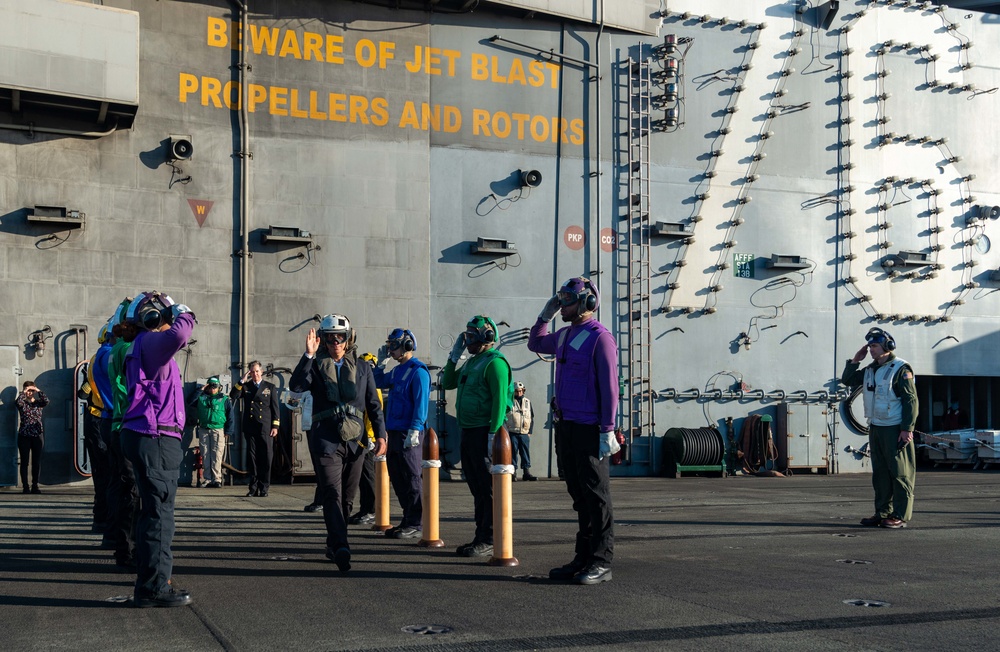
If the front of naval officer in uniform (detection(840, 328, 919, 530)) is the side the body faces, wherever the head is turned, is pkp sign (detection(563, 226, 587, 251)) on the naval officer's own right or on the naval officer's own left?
on the naval officer's own right

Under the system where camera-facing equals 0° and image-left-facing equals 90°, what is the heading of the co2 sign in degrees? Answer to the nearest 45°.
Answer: approximately 0°

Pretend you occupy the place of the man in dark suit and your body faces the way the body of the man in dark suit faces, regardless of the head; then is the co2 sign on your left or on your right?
on your left

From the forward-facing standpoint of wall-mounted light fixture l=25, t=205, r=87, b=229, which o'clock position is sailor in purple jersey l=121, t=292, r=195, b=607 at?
The sailor in purple jersey is roughly at 12 o'clock from the wall-mounted light fixture.

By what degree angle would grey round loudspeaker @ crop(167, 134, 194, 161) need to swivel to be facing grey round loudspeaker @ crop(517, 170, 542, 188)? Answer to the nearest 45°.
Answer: approximately 45° to its left

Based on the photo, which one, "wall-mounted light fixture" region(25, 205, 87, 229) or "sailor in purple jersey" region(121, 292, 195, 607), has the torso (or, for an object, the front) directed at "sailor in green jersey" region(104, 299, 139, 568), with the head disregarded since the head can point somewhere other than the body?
the wall-mounted light fixture

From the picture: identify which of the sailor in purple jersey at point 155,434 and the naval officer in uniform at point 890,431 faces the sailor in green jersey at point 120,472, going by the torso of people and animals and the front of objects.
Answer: the naval officer in uniform

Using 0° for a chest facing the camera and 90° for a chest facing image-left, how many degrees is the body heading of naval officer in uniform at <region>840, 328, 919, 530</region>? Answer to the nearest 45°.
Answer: approximately 45°

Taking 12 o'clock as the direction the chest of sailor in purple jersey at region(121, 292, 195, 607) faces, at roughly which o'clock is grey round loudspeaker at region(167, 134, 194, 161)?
The grey round loudspeaker is roughly at 9 o'clock from the sailor in purple jersey.
